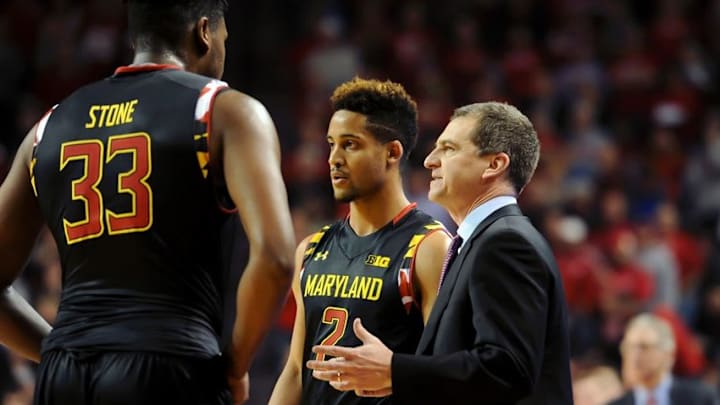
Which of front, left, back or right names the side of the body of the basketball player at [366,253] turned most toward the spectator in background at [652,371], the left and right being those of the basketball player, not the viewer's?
back

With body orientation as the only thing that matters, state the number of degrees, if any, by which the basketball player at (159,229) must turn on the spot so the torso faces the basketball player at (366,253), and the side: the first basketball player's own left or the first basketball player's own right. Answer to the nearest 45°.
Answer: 0° — they already face them

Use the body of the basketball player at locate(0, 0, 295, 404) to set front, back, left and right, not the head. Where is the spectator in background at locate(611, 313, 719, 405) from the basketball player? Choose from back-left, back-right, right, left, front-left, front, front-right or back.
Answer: front

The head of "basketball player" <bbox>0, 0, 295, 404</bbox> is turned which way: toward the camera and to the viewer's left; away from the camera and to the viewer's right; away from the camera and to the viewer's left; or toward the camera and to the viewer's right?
away from the camera and to the viewer's right

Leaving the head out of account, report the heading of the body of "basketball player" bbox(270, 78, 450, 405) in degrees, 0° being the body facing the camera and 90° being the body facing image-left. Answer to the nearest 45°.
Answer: approximately 45°

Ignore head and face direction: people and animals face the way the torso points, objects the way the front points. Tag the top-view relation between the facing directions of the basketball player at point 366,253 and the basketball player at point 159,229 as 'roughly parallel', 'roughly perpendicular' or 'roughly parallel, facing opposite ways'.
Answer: roughly parallel, facing opposite ways

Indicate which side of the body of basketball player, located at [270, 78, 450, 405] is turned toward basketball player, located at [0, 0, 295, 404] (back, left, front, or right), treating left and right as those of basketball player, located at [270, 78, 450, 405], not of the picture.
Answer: front

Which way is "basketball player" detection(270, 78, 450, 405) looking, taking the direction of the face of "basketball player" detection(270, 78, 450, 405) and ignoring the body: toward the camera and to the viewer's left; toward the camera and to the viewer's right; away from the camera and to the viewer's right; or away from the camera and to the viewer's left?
toward the camera and to the viewer's left

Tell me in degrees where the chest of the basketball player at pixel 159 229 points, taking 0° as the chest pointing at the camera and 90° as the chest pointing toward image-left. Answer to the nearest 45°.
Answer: approximately 225°
